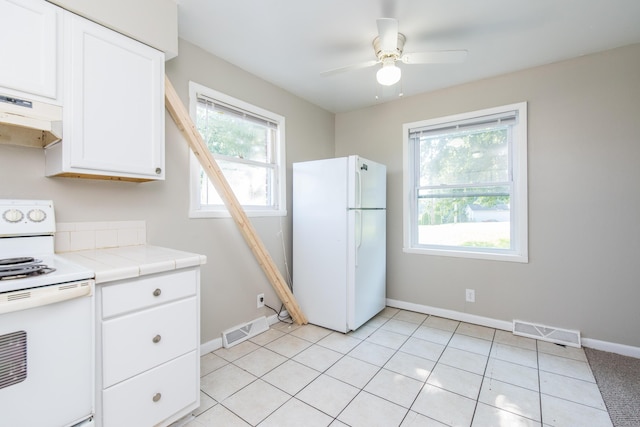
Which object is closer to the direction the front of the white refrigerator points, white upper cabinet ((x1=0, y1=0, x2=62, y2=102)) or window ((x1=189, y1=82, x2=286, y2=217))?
the white upper cabinet

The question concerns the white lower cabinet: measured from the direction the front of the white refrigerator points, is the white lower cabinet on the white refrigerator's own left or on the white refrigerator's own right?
on the white refrigerator's own right

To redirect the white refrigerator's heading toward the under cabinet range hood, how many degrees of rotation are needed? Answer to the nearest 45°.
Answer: approximately 90° to its right

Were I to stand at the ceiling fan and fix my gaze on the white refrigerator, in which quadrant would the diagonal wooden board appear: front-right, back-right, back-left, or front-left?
front-left

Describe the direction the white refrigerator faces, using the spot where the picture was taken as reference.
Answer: facing the viewer and to the right of the viewer

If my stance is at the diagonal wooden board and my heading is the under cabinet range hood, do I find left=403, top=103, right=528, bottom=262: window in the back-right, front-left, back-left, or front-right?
back-left

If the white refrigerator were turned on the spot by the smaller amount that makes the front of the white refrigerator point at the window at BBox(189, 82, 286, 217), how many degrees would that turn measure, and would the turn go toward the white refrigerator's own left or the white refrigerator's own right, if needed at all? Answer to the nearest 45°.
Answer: approximately 135° to the white refrigerator's own right

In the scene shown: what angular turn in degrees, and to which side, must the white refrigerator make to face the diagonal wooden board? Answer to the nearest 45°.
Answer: approximately 90° to its right

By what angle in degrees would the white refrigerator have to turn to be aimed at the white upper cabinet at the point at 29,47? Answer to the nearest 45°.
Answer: approximately 90° to its right

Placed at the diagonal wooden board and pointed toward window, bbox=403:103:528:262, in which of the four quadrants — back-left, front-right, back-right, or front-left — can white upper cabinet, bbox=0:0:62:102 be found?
back-right

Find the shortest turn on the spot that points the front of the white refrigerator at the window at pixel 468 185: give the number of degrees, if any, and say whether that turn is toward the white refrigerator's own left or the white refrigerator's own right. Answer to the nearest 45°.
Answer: approximately 45° to the white refrigerator's own left

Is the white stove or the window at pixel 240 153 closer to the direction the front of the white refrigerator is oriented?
the white stove

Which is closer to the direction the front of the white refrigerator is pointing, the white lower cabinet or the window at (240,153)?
the white lower cabinet

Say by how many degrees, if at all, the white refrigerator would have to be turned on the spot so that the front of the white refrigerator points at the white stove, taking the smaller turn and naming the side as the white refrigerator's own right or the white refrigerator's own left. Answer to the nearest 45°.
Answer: approximately 90° to the white refrigerator's own right
